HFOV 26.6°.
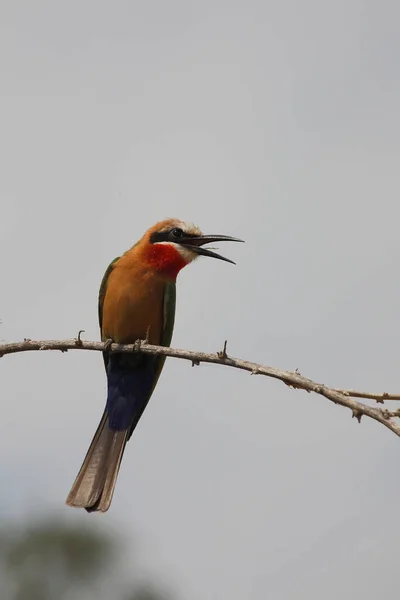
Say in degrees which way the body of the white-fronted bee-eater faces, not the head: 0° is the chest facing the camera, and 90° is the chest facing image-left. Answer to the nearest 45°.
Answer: approximately 315°
